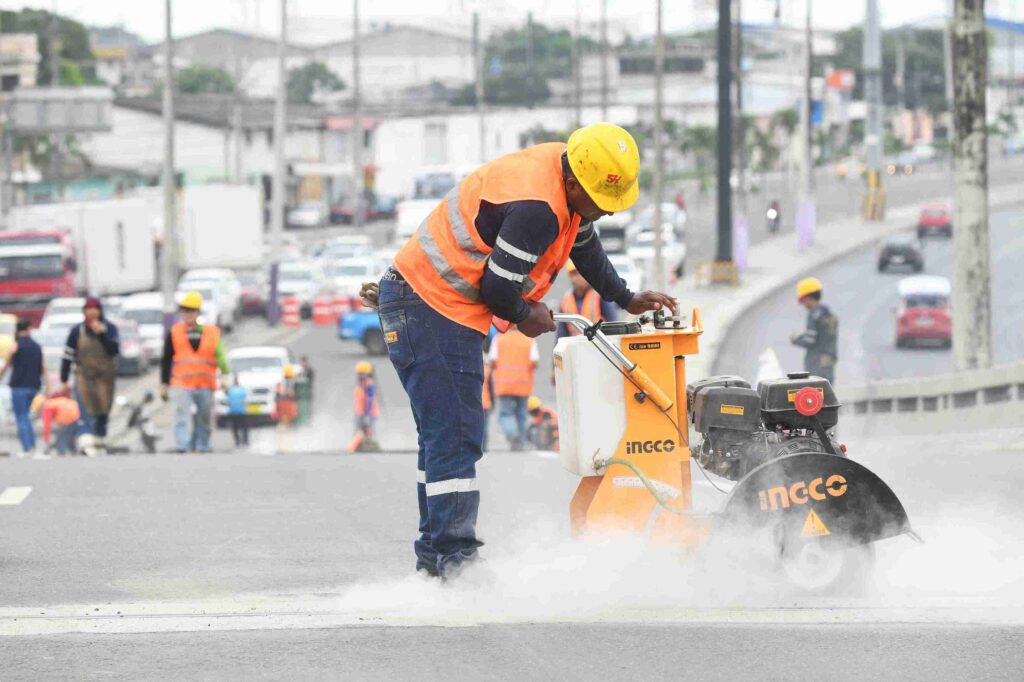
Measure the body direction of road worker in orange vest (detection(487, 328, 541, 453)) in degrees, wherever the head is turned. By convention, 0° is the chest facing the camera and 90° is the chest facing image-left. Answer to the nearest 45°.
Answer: approximately 180°

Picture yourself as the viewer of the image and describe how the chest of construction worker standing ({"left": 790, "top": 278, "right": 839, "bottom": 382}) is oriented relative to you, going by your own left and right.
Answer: facing to the left of the viewer

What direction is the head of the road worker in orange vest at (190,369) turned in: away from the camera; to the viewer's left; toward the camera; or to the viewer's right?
toward the camera

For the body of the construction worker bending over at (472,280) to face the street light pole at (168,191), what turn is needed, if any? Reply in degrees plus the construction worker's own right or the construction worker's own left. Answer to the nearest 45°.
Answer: approximately 90° to the construction worker's own left

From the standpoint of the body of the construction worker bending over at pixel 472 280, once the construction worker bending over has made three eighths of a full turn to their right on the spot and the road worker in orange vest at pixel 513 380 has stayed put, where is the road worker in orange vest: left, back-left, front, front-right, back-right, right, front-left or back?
back-right

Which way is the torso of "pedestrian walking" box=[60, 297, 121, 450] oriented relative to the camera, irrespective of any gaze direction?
toward the camera

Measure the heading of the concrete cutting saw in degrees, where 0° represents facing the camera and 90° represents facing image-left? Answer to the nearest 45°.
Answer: approximately 270°

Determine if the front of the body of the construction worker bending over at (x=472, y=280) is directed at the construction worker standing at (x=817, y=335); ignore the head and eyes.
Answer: no

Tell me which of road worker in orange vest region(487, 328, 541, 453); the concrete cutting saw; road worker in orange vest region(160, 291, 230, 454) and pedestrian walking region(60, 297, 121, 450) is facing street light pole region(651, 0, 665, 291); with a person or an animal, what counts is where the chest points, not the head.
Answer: road worker in orange vest region(487, 328, 541, 453)

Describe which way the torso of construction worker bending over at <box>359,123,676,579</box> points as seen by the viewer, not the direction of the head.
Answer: to the viewer's right

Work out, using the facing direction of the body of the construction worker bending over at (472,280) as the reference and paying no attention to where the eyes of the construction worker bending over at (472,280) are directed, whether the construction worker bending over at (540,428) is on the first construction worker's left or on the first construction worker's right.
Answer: on the first construction worker's left

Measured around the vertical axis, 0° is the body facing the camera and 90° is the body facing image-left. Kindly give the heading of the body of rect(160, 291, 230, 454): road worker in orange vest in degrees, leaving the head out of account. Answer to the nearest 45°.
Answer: approximately 0°

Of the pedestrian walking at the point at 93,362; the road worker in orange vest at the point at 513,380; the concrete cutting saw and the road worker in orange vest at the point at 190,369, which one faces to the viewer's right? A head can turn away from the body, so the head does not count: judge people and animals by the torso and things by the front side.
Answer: the concrete cutting saw

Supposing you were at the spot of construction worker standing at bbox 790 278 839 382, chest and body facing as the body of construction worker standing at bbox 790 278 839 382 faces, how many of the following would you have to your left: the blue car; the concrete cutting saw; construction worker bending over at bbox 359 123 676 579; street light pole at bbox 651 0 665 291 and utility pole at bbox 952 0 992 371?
2

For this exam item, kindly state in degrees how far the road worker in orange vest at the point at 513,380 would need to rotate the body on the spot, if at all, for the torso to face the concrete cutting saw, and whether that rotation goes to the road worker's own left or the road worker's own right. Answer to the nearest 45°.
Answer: approximately 180°

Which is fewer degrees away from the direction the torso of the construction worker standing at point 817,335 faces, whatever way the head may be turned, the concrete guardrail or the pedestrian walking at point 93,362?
the pedestrian walking

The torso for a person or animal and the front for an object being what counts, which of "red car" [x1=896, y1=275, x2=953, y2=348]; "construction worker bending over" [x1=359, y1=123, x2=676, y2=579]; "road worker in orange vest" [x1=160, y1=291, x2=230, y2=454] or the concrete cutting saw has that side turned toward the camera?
the road worker in orange vest
